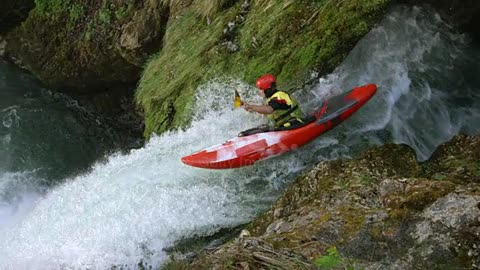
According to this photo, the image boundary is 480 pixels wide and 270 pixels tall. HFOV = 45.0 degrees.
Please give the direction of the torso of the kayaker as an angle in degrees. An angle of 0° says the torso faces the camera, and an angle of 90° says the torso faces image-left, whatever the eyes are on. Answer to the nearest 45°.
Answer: approximately 90°

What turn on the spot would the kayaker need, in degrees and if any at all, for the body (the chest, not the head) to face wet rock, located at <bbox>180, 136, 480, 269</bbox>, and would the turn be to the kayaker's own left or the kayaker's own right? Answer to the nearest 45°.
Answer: approximately 90° to the kayaker's own left

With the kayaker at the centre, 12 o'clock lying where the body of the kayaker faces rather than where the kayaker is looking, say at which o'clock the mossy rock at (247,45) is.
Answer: The mossy rock is roughly at 3 o'clock from the kayaker.

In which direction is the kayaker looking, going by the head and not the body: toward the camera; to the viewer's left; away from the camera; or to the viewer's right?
to the viewer's left

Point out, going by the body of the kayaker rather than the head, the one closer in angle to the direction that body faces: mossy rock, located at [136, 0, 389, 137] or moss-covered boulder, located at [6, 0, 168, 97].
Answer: the moss-covered boulder

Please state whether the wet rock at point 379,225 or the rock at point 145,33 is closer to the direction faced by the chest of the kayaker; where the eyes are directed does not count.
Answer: the rock

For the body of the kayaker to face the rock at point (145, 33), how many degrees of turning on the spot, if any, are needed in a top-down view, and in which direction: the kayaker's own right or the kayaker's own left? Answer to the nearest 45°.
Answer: approximately 45° to the kayaker's own right

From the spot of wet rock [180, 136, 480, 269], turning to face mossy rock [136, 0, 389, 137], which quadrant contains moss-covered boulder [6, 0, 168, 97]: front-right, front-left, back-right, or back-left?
front-left

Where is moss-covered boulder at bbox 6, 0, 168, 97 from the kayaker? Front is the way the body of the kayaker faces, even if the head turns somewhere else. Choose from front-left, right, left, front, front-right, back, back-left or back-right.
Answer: front-right
